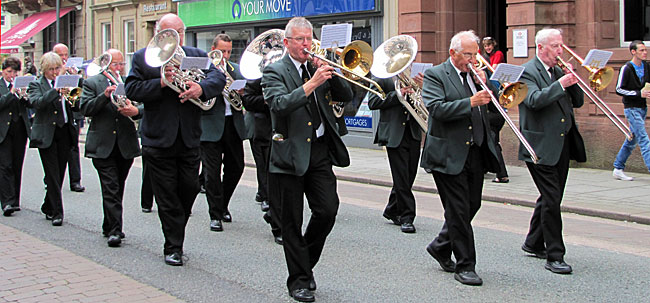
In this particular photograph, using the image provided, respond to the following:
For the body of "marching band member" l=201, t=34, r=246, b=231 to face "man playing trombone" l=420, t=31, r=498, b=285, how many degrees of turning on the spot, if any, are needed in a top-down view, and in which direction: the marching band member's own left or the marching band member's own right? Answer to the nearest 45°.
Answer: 0° — they already face them

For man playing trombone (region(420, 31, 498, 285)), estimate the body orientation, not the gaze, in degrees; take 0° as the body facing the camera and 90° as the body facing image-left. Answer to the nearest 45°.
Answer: approximately 315°

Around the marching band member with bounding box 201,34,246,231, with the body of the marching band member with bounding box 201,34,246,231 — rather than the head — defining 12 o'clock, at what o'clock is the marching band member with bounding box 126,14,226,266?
the marching band member with bounding box 126,14,226,266 is roughly at 2 o'clock from the marching band member with bounding box 201,34,246,231.

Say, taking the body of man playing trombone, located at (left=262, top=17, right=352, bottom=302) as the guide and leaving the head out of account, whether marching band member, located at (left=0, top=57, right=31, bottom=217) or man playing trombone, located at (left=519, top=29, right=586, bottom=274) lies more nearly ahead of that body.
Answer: the man playing trombone

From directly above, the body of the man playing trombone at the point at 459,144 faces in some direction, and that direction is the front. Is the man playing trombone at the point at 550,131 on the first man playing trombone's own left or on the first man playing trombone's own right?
on the first man playing trombone's own left

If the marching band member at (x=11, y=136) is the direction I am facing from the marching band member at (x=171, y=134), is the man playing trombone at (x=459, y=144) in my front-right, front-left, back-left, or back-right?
back-right

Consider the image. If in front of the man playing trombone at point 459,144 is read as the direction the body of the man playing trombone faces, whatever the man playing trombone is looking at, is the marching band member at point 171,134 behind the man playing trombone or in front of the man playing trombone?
behind

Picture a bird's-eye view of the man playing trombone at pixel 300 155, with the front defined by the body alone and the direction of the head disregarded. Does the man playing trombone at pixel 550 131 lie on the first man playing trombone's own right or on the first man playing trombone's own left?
on the first man playing trombone's own left

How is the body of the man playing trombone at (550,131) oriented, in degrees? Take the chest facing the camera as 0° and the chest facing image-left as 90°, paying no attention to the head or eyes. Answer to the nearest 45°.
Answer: approximately 315°

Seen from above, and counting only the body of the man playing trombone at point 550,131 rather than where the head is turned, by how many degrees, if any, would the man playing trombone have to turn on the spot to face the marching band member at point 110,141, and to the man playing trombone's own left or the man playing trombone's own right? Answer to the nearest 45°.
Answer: approximately 135° to the man playing trombone's own right

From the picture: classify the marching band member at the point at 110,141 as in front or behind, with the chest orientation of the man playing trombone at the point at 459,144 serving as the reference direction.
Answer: behind

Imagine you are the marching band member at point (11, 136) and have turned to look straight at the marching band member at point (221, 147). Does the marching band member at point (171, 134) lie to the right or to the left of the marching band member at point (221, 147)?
right
